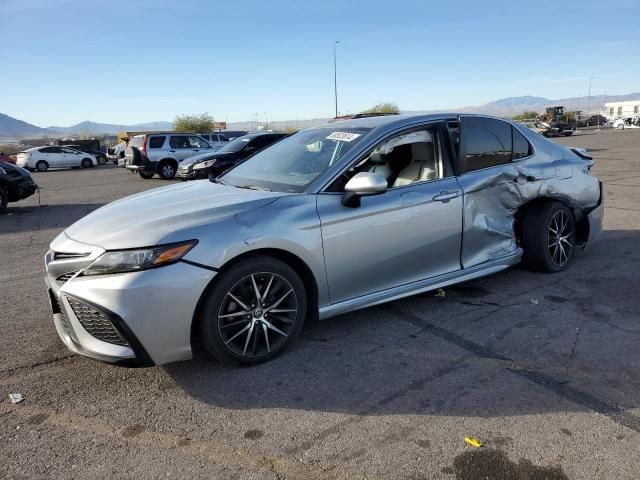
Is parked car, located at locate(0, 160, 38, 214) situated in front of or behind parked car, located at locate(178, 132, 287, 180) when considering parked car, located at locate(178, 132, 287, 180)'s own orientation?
in front

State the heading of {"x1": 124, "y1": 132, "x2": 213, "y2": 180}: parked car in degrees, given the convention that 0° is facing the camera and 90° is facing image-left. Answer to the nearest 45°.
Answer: approximately 225°

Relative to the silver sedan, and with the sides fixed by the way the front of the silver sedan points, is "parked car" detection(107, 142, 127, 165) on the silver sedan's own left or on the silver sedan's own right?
on the silver sedan's own right

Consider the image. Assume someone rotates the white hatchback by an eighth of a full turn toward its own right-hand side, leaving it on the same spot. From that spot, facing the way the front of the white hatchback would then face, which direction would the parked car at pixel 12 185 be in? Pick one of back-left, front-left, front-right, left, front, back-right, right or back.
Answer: right

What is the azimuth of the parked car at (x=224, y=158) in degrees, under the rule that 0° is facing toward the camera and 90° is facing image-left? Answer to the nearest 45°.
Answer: approximately 45°

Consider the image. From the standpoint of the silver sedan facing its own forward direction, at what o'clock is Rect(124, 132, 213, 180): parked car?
The parked car is roughly at 4 o'clock from the silver sedan.

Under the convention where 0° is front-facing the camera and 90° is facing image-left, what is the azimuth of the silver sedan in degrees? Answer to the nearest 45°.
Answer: approximately 45°

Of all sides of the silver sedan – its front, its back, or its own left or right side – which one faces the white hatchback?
right

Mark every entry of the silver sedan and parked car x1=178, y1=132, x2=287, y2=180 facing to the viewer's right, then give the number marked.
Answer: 0

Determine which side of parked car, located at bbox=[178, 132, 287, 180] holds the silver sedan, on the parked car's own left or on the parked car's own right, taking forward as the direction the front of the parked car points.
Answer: on the parked car's own left

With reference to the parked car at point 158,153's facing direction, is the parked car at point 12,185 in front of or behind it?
behind

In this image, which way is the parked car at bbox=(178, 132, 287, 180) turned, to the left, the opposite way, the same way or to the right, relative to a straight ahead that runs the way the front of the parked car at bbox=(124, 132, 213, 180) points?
the opposite way
